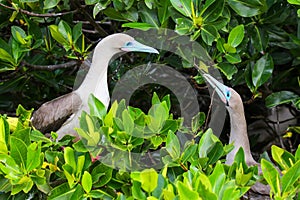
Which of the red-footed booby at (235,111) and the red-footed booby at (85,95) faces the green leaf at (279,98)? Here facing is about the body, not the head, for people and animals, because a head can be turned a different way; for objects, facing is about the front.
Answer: the red-footed booby at (85,95)

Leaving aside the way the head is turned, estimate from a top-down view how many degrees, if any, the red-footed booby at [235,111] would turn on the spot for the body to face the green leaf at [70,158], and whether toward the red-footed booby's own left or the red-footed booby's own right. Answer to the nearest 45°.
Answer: approximately 45° to the red-footed booby's own left

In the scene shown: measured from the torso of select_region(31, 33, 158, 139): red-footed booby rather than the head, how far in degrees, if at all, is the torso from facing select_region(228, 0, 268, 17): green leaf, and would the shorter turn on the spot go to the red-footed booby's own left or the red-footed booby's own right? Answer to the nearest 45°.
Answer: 0° — it already faces it

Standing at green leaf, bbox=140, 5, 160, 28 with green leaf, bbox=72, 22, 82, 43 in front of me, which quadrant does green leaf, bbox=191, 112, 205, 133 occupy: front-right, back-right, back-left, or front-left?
back-left

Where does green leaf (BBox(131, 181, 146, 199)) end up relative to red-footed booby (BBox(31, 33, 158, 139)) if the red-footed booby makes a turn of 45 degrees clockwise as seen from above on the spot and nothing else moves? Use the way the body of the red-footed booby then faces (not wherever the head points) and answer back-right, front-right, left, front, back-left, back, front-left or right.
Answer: front-right

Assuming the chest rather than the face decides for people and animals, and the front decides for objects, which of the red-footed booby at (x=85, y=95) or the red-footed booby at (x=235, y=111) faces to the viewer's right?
the red-footed booby at (x=85, y=95)

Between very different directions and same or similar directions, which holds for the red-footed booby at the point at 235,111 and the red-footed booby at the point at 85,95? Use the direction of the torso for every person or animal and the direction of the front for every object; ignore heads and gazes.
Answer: very different directions

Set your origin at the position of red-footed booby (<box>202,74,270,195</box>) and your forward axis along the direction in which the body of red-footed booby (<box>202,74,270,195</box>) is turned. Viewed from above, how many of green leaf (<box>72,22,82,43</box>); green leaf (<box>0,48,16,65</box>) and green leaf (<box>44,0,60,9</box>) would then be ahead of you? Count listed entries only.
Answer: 3

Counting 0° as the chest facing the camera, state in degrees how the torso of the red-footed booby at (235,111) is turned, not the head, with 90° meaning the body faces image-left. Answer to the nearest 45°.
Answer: approximately 90°

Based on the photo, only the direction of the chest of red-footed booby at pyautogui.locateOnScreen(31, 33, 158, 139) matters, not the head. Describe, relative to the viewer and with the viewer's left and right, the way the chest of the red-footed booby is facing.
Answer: facing to the right of the viewer

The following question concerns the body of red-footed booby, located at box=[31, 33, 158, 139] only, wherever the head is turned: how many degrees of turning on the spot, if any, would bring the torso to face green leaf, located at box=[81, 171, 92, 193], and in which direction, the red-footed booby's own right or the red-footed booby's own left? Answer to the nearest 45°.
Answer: approximately 90° to the red-footed booby's own right

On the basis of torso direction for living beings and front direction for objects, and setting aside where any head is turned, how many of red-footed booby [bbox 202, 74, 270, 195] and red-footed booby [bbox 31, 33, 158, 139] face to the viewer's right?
1
